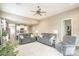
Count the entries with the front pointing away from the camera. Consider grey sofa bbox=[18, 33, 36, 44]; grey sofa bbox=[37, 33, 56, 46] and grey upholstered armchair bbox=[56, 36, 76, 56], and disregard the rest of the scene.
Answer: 0

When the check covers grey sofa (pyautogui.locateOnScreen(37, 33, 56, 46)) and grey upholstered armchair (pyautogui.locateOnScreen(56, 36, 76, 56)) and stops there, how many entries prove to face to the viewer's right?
0

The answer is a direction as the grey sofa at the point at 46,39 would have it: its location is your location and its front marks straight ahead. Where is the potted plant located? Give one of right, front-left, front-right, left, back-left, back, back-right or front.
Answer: front-right

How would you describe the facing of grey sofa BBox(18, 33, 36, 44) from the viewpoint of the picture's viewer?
facing the viewer and to the right of the viewer

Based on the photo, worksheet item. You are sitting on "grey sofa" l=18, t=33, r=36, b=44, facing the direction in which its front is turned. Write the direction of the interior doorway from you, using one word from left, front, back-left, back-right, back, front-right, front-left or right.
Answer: front-left

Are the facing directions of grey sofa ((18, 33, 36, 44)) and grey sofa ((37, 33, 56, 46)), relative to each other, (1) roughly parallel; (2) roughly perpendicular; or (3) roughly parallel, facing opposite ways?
roughly perpendicular

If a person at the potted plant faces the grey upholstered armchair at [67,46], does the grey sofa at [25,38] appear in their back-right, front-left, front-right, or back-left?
front-left
